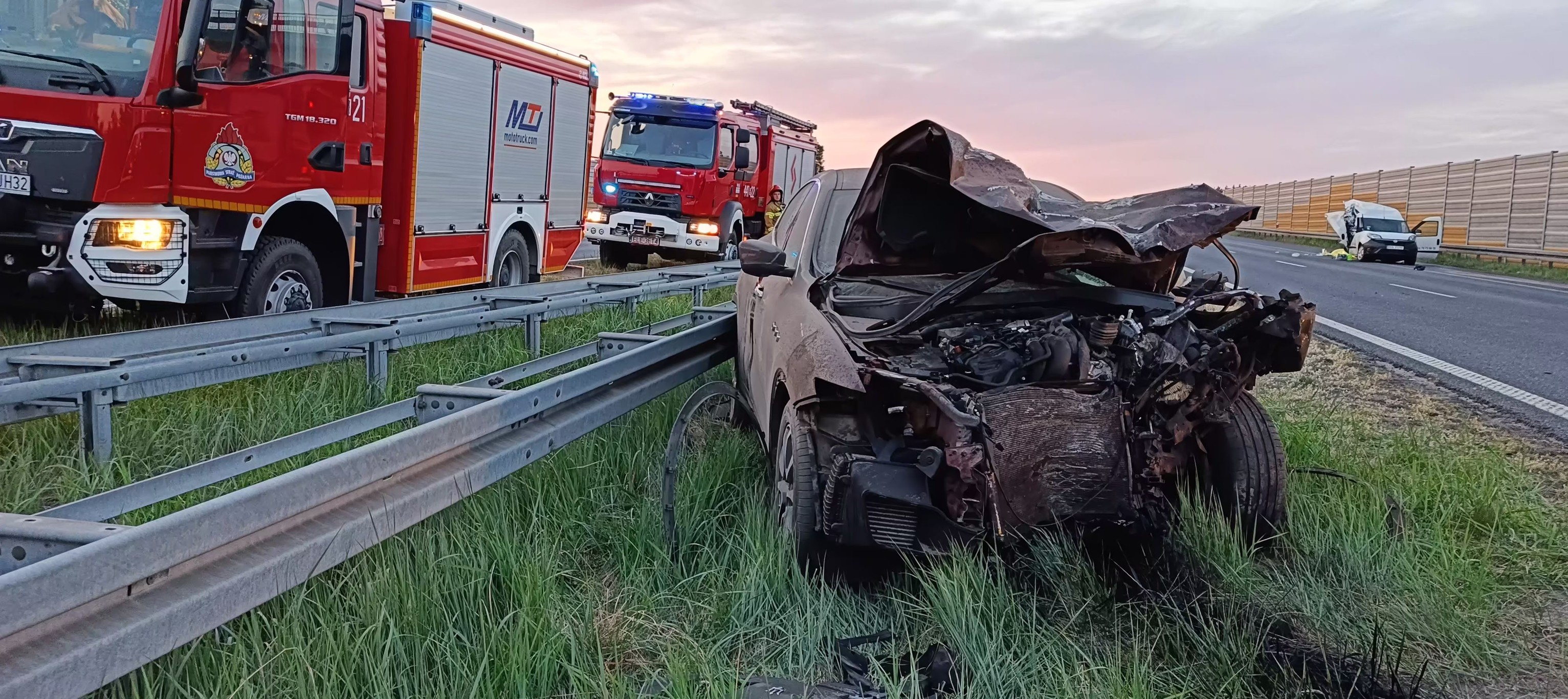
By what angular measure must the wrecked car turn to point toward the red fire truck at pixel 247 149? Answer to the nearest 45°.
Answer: approximately 135° to its right

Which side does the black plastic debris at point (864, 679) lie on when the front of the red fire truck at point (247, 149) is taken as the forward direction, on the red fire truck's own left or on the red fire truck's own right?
on the red fire truck's own left

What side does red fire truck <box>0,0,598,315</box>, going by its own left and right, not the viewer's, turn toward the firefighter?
back

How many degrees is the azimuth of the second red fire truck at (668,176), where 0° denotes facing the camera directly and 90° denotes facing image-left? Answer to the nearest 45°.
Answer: approximately 45°

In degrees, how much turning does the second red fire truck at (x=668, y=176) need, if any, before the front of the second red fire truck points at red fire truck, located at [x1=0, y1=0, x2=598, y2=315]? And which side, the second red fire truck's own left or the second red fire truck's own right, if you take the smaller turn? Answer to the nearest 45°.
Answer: approximately 45° to the second red fire truck's own left

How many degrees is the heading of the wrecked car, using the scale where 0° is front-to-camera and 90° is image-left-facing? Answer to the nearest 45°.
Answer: approximately 0°

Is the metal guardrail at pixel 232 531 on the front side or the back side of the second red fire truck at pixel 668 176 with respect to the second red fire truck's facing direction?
on the front side

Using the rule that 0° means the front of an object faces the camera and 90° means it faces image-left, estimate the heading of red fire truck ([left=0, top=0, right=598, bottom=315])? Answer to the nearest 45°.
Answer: approximately 45°
